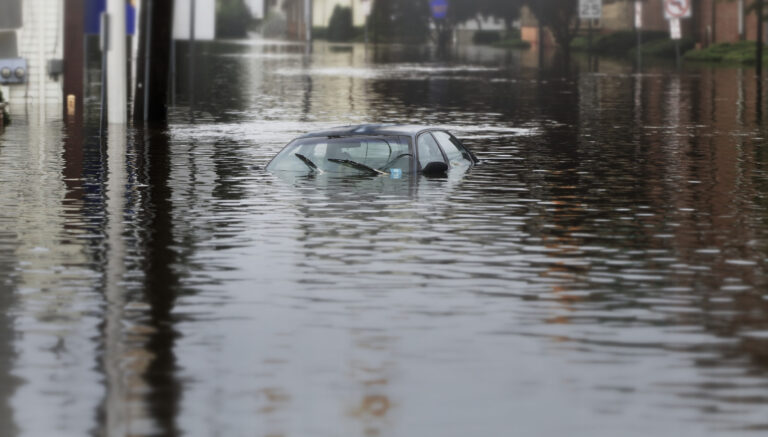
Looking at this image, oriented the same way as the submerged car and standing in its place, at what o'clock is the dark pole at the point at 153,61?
The dark pole is roughly at 4 o'clock from the submerged car.

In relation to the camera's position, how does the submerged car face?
facing the viewer and to the left of the viewer

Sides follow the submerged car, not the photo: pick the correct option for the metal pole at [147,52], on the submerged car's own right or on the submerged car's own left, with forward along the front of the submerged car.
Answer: on the submerged car's own right

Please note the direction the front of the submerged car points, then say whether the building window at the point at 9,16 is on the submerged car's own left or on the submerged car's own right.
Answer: on the submerged car's own right

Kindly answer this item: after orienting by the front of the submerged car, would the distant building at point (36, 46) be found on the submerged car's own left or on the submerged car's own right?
on the submerged car's own right

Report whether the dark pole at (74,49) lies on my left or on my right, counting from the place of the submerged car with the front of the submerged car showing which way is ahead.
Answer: on my right
